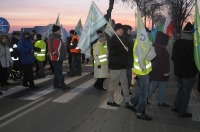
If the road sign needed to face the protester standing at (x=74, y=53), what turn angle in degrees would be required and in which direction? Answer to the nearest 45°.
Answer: approximately 45° to its left

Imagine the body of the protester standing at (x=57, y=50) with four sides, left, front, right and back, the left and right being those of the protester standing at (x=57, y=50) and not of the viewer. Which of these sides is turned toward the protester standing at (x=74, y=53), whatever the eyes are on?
left

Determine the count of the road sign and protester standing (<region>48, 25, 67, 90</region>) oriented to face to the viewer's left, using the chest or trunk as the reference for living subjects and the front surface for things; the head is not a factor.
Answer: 0

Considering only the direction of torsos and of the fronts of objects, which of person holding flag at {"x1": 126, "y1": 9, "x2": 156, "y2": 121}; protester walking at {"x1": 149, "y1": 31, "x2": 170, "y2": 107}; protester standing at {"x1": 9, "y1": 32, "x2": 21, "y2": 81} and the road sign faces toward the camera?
the road sign
